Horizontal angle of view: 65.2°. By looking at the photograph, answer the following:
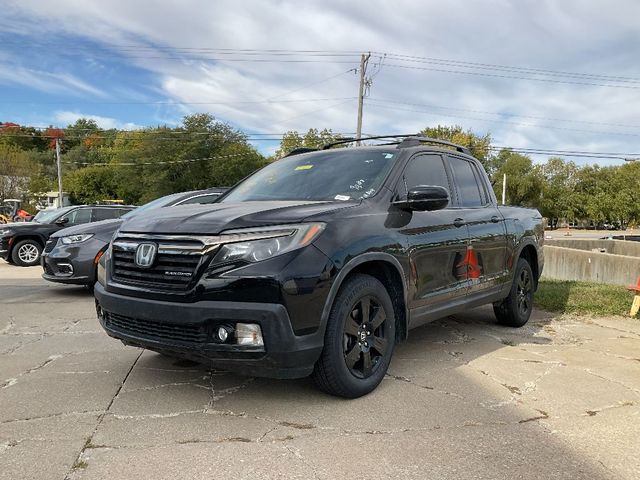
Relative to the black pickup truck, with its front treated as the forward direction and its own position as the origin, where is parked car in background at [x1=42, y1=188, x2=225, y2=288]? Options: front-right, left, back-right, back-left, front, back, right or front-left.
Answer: right

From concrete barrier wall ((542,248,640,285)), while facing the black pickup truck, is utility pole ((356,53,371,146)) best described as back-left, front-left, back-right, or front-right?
back-right

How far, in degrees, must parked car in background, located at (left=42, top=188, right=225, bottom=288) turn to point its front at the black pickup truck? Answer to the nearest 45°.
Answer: approximately 45° to its left

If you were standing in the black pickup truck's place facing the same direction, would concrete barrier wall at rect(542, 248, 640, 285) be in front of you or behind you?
behind

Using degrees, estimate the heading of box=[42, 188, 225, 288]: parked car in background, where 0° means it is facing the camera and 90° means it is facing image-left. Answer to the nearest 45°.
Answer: approximately 45°

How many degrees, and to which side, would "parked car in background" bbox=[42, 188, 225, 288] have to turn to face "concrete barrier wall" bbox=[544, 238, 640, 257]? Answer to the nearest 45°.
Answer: approximately 135° to its left

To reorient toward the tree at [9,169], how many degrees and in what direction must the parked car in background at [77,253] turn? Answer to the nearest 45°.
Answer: approximately 135° to its right

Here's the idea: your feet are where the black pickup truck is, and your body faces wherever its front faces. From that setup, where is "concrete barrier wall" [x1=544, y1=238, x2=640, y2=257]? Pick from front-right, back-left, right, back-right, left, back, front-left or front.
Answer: back

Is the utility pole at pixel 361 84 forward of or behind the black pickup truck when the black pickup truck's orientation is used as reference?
behind

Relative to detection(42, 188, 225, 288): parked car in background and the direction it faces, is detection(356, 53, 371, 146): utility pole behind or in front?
behind

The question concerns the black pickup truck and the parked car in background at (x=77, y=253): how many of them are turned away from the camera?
0

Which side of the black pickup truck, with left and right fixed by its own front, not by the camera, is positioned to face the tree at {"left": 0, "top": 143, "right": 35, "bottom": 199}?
right
